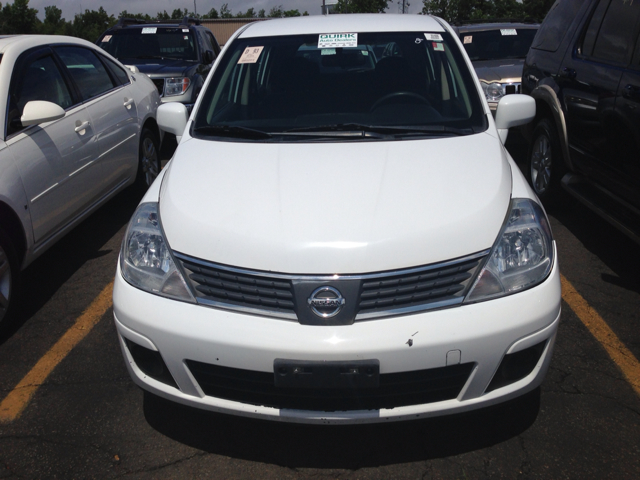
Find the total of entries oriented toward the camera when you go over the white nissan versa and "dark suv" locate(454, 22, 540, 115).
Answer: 2

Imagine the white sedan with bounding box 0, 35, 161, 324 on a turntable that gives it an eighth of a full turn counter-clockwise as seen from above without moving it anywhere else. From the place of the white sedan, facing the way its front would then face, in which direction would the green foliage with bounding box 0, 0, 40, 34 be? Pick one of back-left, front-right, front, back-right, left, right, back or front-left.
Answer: back

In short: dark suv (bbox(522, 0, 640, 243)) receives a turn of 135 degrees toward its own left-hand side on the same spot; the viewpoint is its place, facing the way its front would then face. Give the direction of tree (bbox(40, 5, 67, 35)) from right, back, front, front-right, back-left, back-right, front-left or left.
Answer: front-left

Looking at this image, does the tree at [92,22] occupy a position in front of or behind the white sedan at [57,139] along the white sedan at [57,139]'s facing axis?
behind

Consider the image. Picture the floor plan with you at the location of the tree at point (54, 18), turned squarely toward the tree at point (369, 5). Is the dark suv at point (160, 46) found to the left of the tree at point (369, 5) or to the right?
right

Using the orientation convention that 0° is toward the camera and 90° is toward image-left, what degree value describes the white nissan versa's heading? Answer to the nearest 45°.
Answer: approximately 0°

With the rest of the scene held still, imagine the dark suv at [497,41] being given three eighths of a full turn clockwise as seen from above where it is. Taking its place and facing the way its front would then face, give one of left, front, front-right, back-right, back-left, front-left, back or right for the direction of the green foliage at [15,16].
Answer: front

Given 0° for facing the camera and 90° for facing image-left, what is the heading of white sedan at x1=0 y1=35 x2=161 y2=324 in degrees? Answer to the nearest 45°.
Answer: approximately 45°

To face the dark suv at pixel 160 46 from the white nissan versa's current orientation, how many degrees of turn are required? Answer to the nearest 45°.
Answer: approximately 180°
